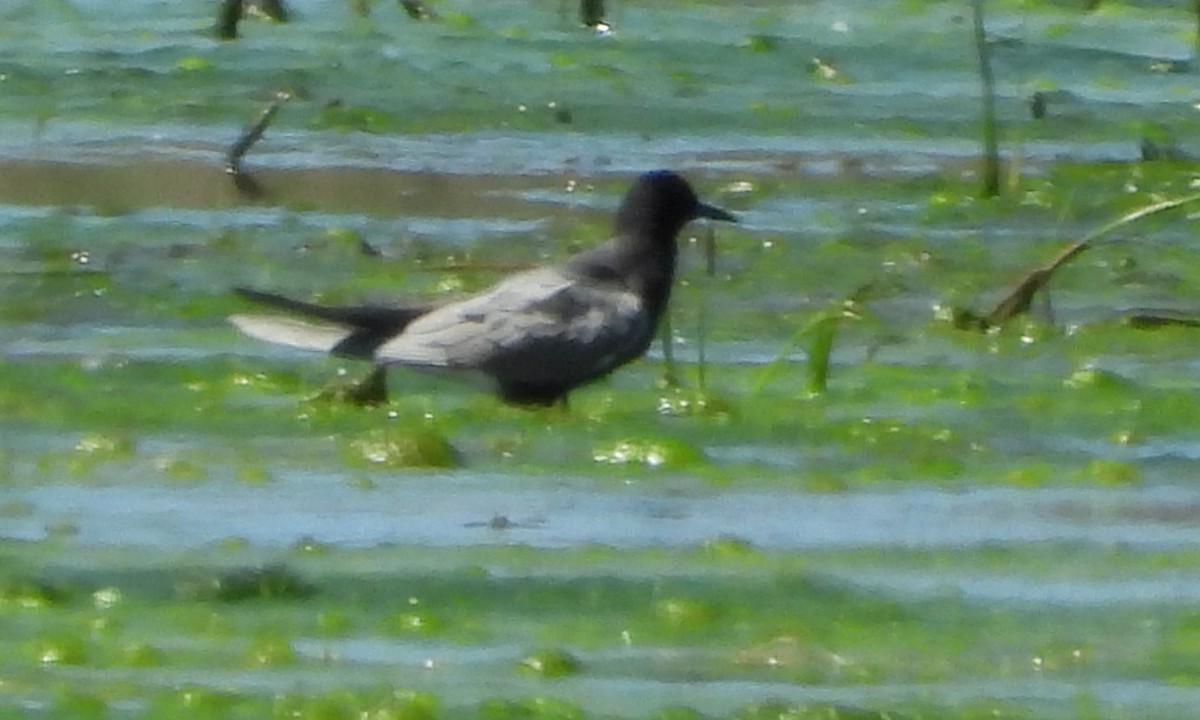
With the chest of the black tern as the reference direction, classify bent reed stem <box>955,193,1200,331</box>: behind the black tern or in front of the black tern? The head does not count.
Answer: in front

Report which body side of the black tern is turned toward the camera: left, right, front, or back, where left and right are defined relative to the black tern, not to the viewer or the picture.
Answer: right

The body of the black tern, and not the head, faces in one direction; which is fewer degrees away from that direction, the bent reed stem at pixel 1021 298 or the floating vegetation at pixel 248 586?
the bent reed stem

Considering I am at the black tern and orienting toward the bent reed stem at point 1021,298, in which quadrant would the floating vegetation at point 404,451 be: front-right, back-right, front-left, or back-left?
back-right

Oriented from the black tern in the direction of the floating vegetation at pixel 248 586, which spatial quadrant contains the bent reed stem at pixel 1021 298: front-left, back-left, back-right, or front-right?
back-left

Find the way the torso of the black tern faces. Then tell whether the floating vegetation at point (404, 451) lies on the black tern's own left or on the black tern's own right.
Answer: on the black tern's own right

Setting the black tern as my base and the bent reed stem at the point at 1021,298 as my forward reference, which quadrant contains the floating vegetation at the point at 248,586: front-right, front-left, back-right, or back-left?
back-right
